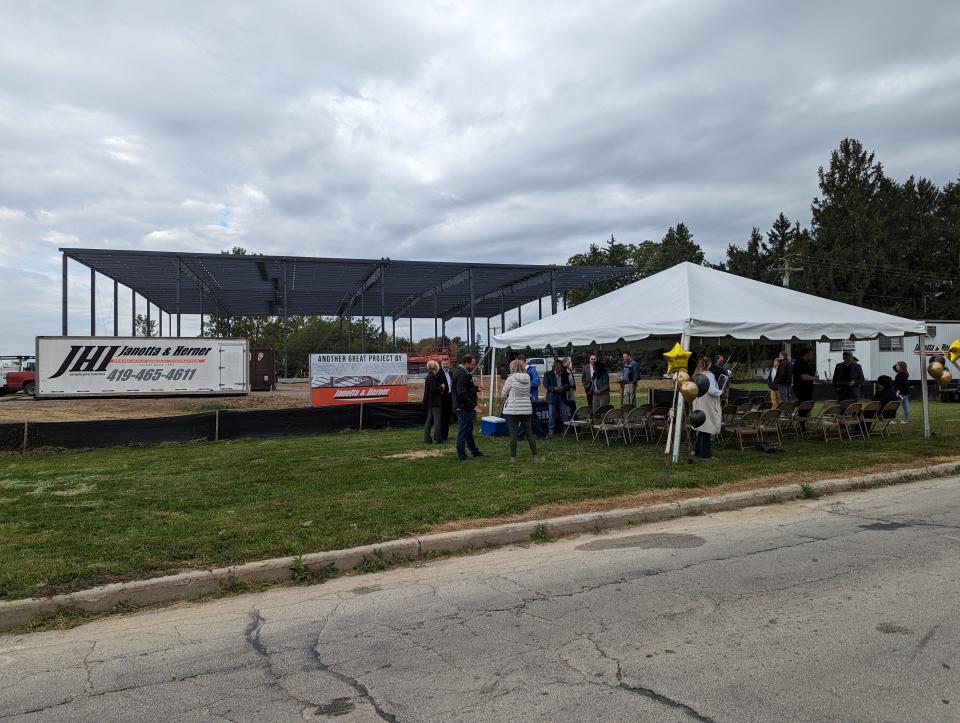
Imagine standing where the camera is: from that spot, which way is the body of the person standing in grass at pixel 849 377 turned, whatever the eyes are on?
toward the camera

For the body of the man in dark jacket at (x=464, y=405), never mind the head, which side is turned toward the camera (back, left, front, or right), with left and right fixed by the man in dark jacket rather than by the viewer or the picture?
right

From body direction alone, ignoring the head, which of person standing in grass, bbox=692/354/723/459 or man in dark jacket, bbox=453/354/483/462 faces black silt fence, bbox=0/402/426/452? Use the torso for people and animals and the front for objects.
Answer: the person standing in grass

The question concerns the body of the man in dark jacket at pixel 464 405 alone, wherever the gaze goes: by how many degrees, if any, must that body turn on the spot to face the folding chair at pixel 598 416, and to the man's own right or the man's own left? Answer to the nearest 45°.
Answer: approximately 45° to the man's own left

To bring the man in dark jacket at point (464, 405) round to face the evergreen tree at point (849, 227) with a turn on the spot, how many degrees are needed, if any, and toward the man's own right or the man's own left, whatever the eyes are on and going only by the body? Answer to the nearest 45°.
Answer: approximately 45° to the man's own left

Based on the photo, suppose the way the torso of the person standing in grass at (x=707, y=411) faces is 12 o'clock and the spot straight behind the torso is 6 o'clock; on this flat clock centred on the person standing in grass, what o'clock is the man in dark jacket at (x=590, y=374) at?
The man in dark jacket is roughly at 2 o'clock from the person standing in grass.

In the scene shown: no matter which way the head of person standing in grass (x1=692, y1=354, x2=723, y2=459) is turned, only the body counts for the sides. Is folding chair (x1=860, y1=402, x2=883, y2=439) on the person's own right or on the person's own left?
on the person's own right

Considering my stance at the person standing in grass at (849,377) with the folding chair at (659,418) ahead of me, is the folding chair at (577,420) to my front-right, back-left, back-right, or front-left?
front-right

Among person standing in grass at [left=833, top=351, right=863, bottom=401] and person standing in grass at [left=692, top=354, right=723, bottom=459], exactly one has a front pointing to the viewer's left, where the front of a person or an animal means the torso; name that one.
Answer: person standing in grass at [left=692, top=354, right=723, bottom=459]

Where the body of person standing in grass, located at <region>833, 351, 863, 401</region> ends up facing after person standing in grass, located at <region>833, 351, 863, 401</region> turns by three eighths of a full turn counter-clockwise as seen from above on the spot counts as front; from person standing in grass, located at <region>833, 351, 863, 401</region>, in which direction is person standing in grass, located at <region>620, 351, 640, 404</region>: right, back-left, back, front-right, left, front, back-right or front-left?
back-left

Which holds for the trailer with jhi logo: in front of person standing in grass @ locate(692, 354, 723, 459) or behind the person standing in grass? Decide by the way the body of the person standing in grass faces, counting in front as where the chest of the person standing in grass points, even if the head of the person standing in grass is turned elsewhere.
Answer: in front

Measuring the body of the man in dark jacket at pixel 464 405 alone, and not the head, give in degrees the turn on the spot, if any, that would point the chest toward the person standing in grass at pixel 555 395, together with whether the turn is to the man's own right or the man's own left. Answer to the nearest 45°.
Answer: approximately 45° to the man's own left

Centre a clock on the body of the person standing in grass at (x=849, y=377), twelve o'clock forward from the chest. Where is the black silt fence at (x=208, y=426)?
The black silt fence is roughly at 2 o'clock from the person standing in grass.
